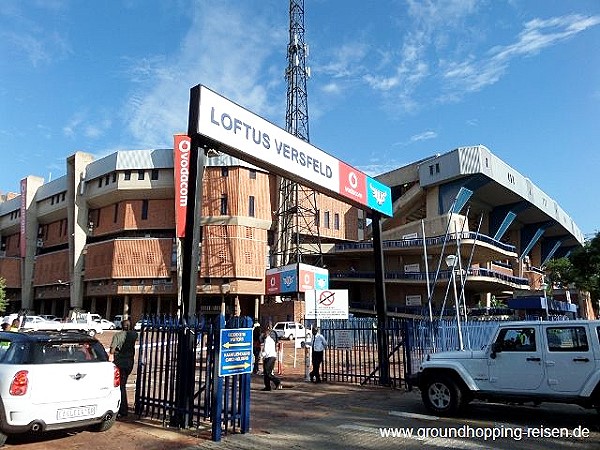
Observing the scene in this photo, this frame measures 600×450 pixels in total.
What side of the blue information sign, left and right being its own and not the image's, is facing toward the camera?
front

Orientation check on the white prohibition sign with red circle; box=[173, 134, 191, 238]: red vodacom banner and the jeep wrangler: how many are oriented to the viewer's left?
1

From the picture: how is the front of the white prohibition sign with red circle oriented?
toward the camera

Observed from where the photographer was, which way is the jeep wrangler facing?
facing to the left of the viewer

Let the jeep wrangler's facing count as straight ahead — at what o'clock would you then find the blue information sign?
The blue information sign is roughly at 11 o'clock from the jeep wrangler.

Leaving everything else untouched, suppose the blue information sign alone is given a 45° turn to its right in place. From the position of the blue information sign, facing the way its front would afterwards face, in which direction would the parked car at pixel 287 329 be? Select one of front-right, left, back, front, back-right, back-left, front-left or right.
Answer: back-right

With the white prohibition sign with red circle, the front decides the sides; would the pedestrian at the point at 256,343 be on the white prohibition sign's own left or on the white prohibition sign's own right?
on the white prohibition sign's own right

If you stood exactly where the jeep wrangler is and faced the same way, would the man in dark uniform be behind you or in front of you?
in front
